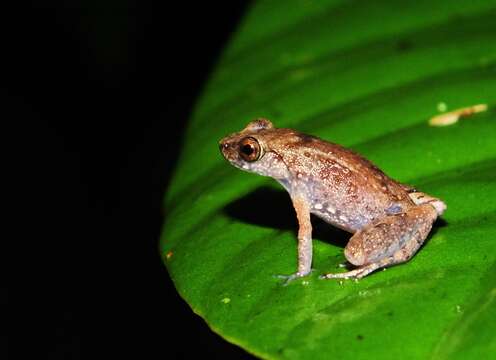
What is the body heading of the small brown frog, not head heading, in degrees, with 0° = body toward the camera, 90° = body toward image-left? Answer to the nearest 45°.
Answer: approximately 90°

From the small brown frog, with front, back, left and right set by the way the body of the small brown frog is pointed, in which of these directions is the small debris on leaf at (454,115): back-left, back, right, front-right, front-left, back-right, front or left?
back-right
